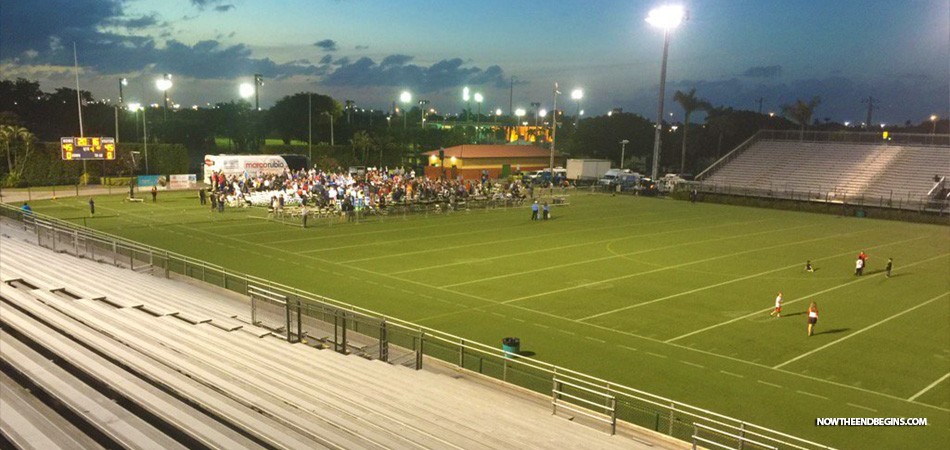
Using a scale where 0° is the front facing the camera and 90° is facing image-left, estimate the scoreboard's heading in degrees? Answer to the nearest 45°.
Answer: approximately 0°

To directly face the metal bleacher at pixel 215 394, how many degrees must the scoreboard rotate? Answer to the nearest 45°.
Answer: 0° — it already faces it

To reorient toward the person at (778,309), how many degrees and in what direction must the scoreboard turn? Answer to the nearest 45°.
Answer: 0° — it already faces them
